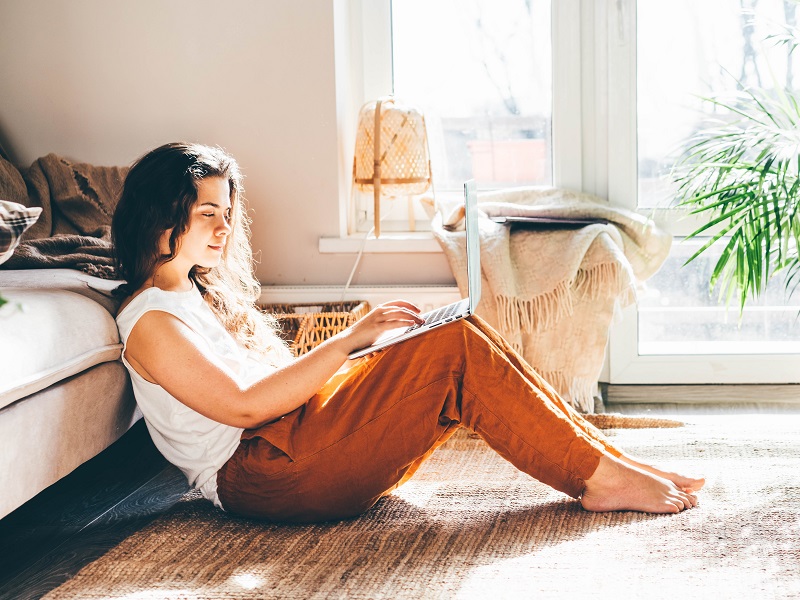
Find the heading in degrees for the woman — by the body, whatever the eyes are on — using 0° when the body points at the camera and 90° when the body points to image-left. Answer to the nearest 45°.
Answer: approximately 270°

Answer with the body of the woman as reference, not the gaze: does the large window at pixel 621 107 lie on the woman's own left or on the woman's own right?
on the woman's own left

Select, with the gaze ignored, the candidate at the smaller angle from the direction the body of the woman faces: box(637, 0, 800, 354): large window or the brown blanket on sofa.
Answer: the large window

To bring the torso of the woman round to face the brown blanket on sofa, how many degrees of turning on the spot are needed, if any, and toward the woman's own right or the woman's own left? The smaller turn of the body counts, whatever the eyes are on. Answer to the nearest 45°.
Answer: approximately 135° to the woman's own left

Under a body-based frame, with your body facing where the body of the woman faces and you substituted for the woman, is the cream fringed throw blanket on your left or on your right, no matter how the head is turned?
on your left

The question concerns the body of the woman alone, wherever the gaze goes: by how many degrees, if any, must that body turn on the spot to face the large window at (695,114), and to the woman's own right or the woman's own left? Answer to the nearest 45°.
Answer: approximately 45° to the woman's own left

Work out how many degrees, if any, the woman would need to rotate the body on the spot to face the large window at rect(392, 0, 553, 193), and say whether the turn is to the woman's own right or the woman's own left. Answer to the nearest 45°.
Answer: approximately 90° to the woman's own left

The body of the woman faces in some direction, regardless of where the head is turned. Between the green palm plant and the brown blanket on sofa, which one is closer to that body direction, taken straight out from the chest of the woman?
the green palm plant
